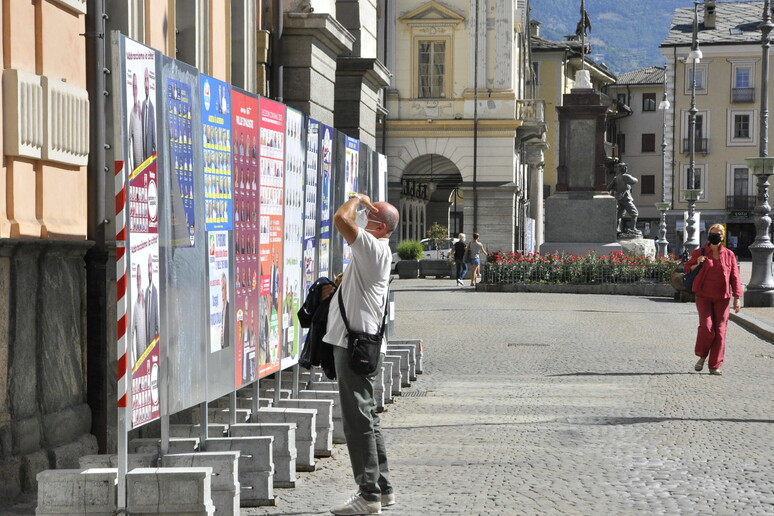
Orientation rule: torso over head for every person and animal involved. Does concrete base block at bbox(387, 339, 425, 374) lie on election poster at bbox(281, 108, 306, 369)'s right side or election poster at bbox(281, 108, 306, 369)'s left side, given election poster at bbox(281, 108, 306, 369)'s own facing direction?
on its left

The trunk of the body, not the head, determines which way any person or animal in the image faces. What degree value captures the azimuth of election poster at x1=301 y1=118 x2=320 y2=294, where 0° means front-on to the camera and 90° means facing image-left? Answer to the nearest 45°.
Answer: approximately 270°

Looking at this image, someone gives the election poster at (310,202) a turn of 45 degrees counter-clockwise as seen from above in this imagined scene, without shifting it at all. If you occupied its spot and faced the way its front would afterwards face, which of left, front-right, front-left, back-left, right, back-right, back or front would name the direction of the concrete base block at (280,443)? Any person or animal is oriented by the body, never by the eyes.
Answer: back-right

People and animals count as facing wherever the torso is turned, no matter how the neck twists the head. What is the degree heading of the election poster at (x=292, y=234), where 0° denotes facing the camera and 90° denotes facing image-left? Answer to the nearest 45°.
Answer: approximately 270°

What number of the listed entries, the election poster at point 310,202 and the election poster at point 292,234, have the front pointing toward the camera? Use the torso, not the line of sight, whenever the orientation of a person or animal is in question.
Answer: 0

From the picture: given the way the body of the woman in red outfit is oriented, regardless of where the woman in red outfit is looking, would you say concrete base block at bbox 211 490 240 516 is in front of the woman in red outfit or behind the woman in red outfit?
in front

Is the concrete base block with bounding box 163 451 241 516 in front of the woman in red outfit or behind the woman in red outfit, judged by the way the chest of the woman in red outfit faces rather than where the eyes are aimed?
in front

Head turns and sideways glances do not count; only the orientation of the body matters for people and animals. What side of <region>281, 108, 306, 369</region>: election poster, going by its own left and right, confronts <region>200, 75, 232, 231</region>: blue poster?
right

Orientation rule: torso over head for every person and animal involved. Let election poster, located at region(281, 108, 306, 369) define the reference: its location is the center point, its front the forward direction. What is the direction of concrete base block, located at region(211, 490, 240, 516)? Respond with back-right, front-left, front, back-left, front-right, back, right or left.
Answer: right

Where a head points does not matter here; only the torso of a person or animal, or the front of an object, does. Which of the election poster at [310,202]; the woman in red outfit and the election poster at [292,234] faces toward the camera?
the woman in red outfit
